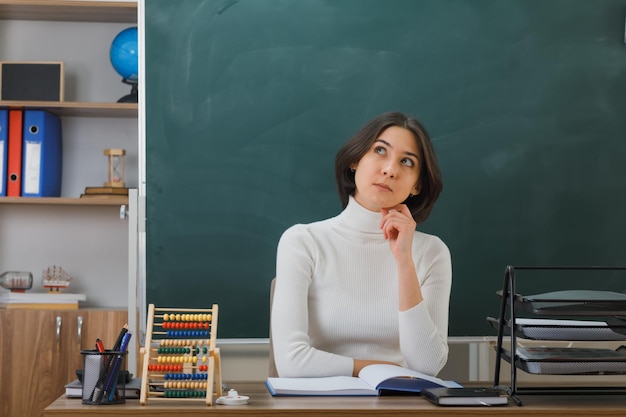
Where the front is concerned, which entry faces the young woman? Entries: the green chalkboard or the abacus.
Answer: the green chalkboard

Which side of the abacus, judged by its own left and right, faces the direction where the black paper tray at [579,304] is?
left

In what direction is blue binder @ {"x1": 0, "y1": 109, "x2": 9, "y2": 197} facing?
toward the camera

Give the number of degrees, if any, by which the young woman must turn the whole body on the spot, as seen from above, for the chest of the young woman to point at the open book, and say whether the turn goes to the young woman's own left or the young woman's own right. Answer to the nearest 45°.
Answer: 0° — they already face it

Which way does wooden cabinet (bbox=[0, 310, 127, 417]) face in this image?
toward the camera

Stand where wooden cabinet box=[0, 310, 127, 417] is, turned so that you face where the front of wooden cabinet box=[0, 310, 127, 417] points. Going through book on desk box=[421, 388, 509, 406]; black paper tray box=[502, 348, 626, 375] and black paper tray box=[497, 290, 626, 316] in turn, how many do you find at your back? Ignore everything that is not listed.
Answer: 0

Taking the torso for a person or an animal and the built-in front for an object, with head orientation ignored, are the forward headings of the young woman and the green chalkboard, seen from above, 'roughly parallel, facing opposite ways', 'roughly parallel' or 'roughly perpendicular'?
roughly parallel

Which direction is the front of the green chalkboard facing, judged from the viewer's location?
facing the viewer

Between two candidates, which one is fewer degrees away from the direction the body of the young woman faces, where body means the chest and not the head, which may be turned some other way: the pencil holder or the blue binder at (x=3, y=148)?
the pencil holder

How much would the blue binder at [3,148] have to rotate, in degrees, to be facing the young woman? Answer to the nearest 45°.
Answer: approximately 45° to its left

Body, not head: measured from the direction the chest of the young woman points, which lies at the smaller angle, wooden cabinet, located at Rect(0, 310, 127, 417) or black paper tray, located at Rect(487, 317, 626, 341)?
the black paper tray

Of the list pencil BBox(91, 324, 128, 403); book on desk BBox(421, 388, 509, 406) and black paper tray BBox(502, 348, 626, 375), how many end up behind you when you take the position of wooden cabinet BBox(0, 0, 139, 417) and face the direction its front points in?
0

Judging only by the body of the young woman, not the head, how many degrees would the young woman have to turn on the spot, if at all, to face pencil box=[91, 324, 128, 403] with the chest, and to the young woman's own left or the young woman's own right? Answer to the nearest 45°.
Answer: approximately 45° to the young woman's own right

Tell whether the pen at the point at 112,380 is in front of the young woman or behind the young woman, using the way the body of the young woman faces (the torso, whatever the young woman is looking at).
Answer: in front
